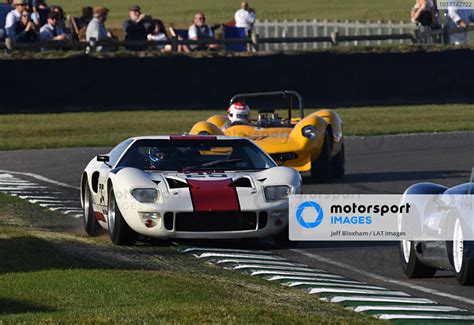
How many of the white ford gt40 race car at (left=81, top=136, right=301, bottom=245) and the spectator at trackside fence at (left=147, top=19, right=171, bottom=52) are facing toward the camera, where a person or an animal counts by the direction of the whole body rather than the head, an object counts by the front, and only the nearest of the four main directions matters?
2

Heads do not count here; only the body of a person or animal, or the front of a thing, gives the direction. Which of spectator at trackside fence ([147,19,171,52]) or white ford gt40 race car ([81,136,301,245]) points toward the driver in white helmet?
the spectator at trackside fence

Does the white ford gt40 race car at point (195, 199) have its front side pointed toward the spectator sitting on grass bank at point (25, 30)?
no

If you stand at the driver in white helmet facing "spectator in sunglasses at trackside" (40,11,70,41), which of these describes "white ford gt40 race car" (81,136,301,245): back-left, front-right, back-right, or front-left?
back-left

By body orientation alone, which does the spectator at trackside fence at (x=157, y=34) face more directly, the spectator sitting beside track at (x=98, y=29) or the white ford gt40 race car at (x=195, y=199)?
the white ford gt40 race car

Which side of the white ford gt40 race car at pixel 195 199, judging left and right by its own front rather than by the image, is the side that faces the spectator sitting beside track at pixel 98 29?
back

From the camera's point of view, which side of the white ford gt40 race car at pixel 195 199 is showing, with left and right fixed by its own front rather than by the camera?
front

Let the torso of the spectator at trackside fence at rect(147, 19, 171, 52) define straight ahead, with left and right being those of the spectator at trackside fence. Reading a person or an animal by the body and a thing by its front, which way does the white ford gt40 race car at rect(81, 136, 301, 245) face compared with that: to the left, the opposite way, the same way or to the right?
the same way

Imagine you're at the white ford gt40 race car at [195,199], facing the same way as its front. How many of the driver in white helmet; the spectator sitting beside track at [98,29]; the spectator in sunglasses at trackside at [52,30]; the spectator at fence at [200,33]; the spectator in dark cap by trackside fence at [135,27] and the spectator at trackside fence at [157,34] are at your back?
6

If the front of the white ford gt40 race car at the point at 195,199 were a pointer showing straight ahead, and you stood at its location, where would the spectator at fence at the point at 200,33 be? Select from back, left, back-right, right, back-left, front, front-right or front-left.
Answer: back

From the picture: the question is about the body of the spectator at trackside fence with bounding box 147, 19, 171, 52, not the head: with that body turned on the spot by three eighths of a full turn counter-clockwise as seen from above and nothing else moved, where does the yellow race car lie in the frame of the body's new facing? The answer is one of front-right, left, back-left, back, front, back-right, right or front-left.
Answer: back-right

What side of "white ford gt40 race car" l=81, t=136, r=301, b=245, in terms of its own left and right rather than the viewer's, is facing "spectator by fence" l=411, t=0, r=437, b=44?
back

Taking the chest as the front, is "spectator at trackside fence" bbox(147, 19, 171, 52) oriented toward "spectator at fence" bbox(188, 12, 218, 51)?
no

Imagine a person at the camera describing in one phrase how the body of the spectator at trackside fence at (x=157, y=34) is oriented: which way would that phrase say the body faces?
toward the camera

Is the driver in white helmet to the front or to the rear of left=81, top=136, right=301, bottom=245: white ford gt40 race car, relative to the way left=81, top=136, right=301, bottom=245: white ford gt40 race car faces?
to the rear

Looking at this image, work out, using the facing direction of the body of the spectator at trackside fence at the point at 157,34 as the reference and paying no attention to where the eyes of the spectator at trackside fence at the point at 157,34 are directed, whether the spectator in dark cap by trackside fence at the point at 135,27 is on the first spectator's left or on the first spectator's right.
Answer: on the first spectator's right

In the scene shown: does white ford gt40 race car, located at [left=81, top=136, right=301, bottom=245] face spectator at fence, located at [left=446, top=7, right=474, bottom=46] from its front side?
no

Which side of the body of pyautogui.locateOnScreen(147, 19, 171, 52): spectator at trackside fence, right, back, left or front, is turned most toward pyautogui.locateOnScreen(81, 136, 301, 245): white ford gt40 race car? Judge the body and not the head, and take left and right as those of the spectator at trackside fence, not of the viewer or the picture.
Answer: front
